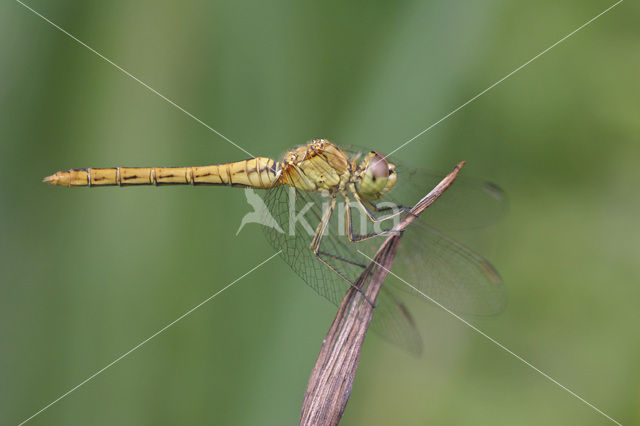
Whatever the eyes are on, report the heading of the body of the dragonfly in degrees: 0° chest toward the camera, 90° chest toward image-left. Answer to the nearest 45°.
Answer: approximately 270°
